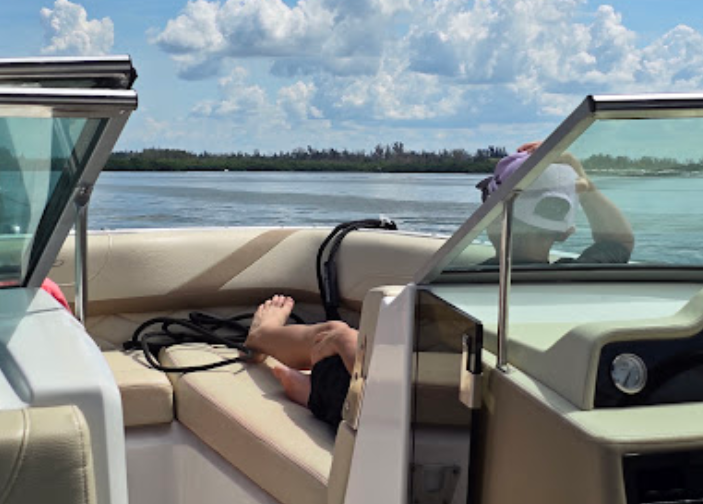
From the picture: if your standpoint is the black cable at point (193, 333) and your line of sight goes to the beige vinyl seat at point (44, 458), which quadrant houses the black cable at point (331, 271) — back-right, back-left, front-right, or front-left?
back-left

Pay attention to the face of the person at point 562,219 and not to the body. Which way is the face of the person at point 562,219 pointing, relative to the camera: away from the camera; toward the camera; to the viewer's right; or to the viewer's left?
away from the camera

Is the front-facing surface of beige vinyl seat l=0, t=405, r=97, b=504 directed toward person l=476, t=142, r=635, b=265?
no
